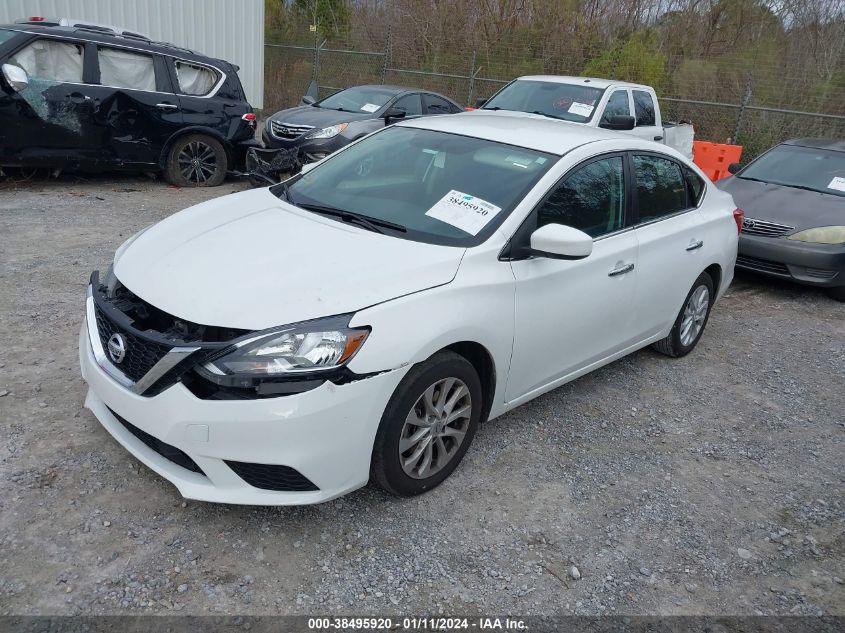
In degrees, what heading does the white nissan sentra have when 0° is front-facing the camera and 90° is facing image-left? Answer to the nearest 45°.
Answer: approximately 45°

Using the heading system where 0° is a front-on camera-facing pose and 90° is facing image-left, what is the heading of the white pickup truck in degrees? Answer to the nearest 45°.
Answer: approximately 45°

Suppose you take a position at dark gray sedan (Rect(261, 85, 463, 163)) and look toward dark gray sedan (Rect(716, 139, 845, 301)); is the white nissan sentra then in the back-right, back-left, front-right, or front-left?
front-right

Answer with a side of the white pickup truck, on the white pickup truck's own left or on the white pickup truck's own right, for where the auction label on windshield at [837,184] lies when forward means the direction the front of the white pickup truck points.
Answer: on the white pickup truck's own left

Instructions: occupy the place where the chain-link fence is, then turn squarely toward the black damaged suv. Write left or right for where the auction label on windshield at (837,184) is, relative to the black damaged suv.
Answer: left

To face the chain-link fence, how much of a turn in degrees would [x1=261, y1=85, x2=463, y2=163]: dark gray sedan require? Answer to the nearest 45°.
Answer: approximately 180°

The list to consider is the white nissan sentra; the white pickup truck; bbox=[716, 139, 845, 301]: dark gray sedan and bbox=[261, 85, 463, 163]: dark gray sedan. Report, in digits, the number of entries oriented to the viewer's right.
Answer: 0

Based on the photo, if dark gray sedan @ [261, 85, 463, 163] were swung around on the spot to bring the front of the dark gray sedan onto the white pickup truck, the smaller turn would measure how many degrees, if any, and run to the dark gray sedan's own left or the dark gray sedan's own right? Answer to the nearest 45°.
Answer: approximately 135° to the dark gray sedan's own left

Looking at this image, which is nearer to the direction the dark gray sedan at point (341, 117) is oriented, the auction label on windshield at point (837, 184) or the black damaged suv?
the black damaged suv

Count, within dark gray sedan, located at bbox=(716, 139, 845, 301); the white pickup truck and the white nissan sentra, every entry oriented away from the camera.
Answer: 0

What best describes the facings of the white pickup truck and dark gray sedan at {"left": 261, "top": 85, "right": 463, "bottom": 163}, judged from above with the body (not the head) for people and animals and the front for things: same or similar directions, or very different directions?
same or similar directions

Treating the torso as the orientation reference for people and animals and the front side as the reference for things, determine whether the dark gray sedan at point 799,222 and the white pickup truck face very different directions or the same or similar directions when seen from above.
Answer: same or similar directions

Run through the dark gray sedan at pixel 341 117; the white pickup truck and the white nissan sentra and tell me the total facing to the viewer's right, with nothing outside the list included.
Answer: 0
